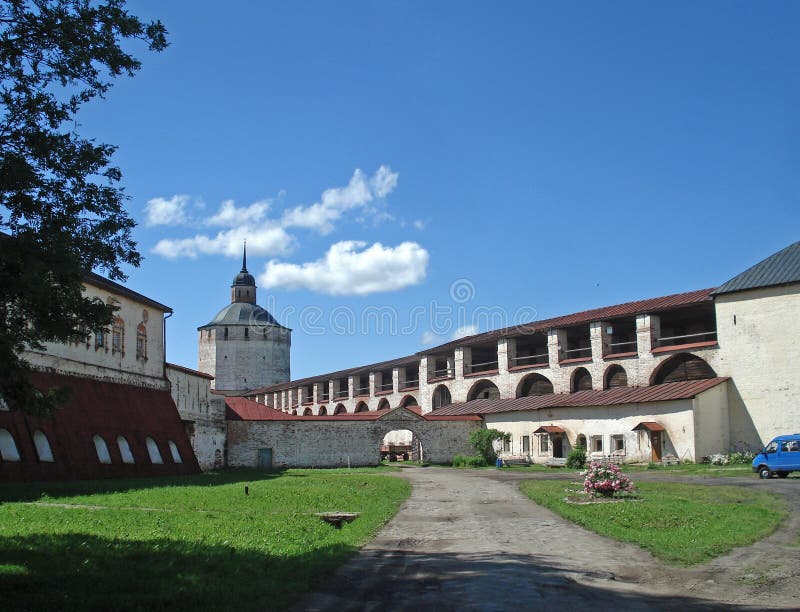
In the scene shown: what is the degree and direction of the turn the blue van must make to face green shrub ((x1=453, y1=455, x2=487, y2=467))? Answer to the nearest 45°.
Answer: approximately 45° to its right

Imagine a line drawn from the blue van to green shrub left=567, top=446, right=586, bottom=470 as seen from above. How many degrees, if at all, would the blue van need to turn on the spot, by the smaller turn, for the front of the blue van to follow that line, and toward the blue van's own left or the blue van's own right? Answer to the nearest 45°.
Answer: approximately 45° to the blue van's own right

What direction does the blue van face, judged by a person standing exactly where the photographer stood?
facing to the left of the viewer
